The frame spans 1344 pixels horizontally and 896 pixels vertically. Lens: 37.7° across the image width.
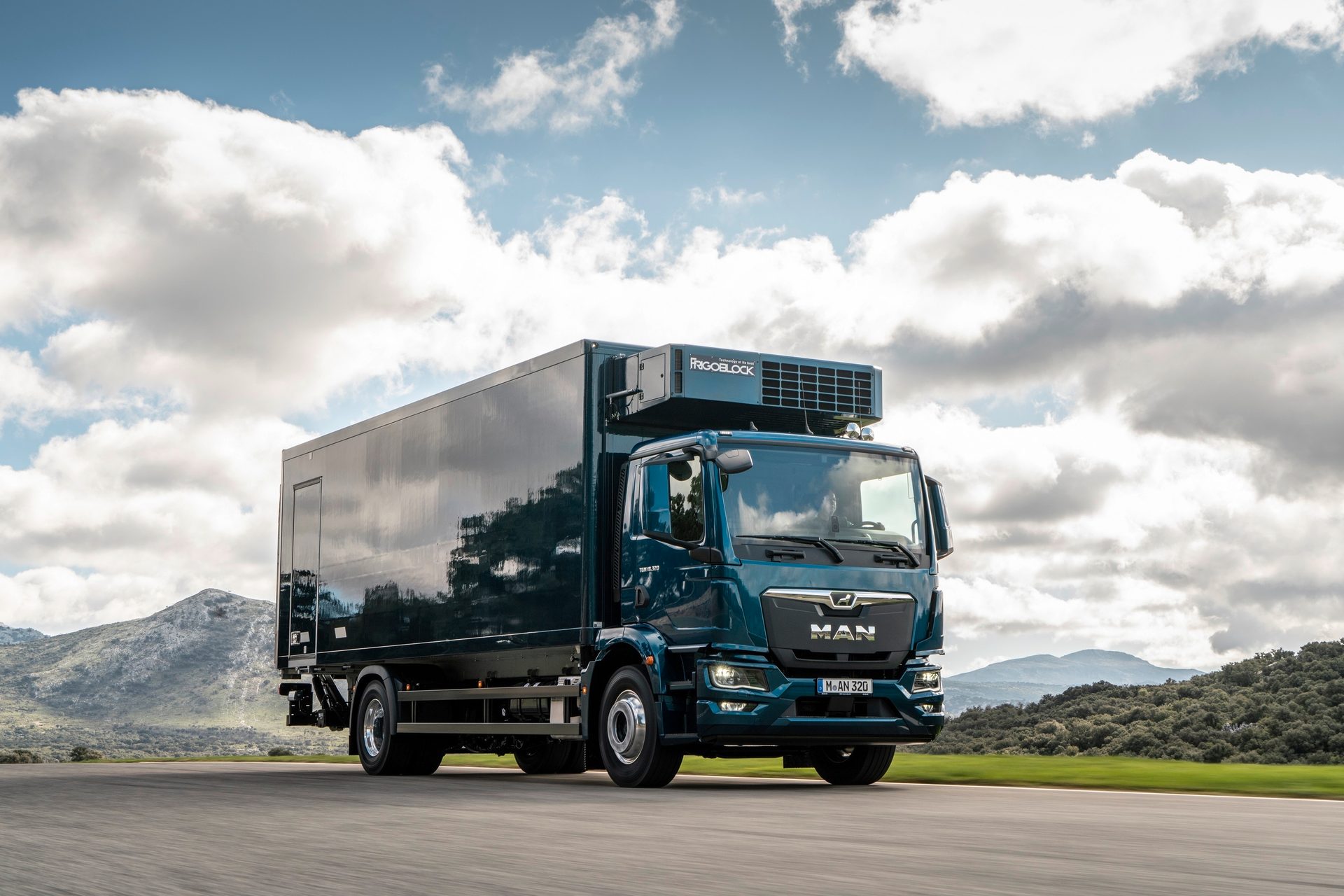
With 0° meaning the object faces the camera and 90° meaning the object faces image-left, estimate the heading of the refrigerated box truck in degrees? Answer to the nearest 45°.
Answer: approximately 315°
